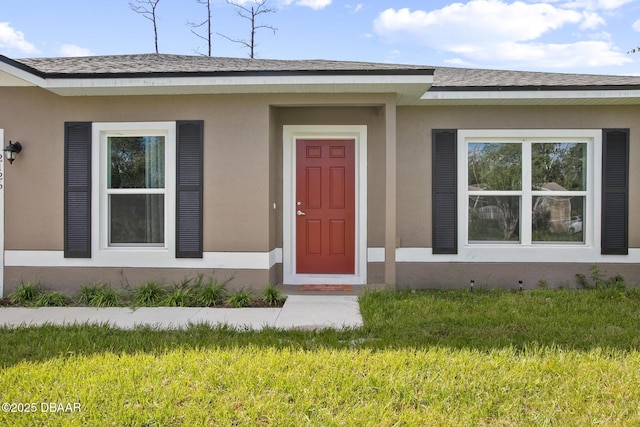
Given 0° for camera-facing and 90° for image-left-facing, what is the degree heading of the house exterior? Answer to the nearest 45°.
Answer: approximately 0°

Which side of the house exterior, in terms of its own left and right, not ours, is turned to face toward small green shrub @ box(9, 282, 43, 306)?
right

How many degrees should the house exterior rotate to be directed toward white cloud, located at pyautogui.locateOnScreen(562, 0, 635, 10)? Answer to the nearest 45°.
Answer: approximately 135° to its left

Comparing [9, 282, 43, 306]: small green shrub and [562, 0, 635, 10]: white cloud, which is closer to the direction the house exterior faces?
the small green shrub

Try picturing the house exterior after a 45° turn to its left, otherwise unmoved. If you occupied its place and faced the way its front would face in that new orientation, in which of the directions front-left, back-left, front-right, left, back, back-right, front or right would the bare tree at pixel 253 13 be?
back-left

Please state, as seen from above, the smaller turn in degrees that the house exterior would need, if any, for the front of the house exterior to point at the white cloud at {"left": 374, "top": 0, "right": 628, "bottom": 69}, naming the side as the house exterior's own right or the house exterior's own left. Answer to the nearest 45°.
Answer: approximately 135° to the house exterior's own left

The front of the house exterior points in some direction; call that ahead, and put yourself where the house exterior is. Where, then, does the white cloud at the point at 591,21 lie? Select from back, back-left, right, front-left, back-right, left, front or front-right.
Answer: back-left

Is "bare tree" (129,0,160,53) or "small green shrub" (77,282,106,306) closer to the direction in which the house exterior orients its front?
the small green shrub

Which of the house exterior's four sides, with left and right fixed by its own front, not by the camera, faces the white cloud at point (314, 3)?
back

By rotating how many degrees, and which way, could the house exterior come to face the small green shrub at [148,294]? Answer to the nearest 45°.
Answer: approximately 90° to its right

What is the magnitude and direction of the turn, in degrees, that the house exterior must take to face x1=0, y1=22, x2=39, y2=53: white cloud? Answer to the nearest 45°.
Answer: approximately 135° to its right
